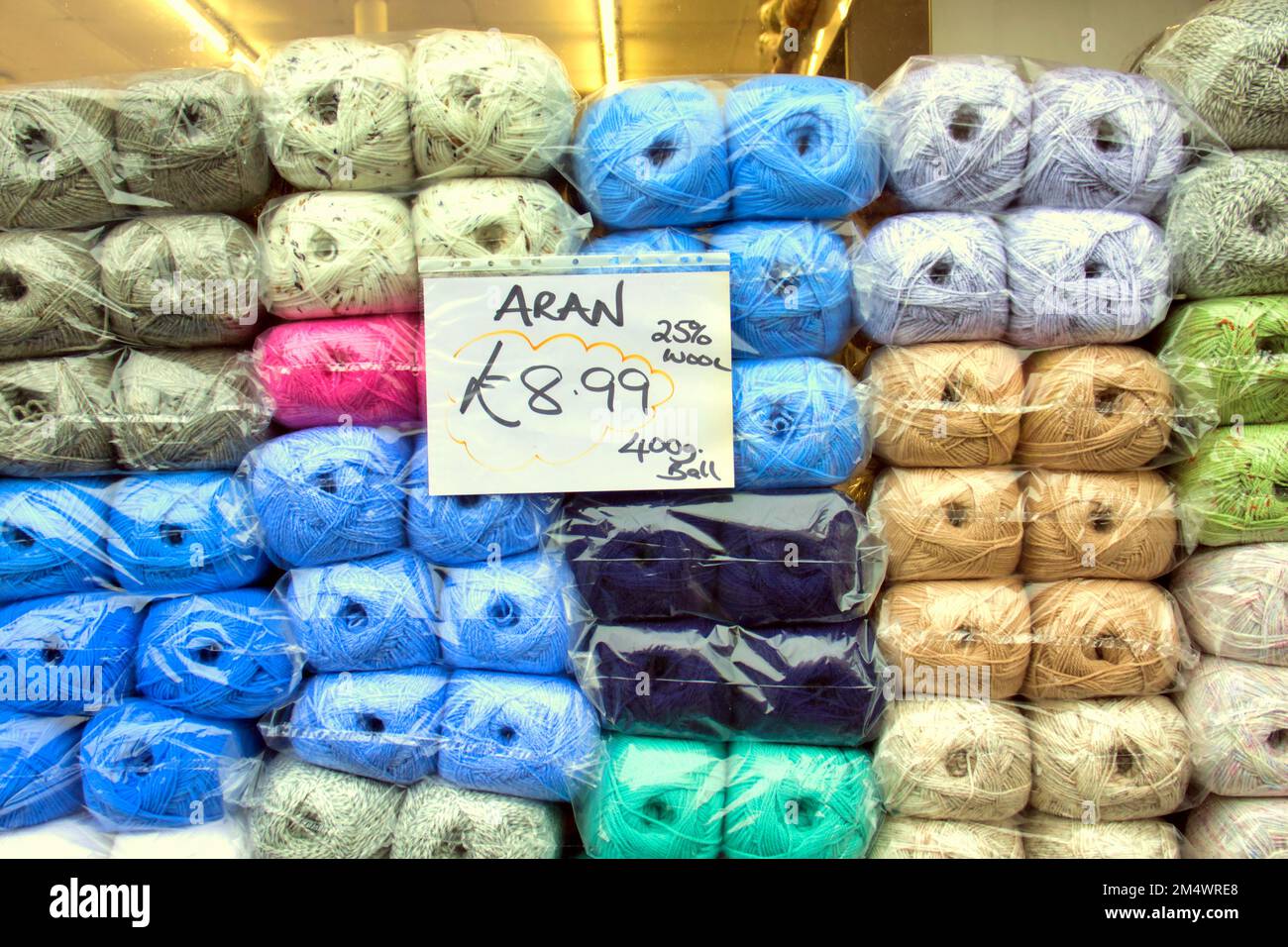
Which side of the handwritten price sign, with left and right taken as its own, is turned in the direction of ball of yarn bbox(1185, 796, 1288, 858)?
left

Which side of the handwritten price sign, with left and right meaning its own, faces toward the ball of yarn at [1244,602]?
left

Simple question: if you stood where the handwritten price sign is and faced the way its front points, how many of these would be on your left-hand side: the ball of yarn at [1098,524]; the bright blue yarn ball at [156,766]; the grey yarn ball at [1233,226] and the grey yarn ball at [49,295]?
2

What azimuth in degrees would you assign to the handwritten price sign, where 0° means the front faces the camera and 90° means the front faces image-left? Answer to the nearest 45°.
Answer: approximately 0°

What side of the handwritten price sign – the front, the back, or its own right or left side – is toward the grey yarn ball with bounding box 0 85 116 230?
right

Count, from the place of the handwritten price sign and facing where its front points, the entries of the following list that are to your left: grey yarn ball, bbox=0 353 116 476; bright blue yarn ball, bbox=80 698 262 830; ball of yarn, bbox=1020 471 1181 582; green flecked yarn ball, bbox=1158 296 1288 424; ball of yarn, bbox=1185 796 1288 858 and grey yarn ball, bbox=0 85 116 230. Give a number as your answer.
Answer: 3

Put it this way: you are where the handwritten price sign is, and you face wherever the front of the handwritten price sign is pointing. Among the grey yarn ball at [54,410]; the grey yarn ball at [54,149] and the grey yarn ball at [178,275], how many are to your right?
3

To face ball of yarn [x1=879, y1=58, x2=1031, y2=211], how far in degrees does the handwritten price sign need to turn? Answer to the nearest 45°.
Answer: approximately 90° to its left

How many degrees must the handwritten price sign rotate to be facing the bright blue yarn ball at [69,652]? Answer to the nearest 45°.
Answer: approximately 90° to its right
